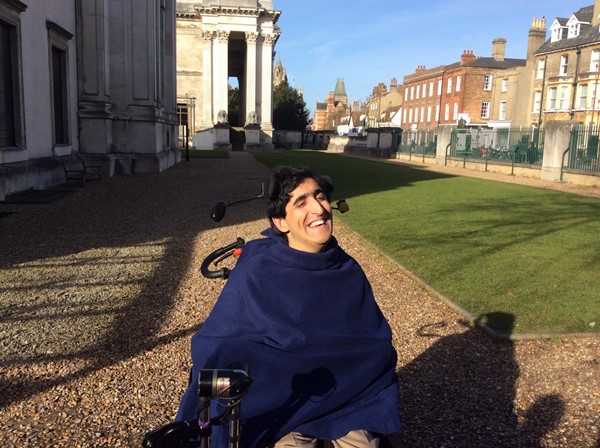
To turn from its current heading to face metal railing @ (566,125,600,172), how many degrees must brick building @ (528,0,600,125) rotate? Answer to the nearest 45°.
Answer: approximately 45° to its left

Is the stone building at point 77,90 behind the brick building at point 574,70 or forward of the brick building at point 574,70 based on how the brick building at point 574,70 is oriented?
forward

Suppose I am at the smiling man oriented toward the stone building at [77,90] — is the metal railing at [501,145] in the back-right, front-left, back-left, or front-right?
front-right

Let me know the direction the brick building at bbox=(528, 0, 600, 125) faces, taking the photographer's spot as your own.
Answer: facing the viewer and to the left of the viewer

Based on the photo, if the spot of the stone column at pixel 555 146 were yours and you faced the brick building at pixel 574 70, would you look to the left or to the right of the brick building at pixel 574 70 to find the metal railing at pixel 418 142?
left

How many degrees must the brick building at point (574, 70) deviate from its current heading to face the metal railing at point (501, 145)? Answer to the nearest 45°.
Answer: approximately 45° to its left

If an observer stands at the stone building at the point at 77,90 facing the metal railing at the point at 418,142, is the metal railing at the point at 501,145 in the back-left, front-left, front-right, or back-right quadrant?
front-right

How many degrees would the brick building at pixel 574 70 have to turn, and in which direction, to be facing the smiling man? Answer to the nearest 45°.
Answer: approximately 45° to its left

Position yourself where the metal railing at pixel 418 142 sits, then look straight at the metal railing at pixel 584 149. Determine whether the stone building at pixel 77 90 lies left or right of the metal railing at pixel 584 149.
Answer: right

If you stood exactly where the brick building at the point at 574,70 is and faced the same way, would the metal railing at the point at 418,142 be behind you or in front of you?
in front

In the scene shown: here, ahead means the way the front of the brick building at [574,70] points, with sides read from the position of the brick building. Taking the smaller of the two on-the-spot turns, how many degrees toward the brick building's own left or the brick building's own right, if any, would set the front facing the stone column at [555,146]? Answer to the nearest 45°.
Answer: approximately 45° to the brick building's own left
